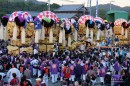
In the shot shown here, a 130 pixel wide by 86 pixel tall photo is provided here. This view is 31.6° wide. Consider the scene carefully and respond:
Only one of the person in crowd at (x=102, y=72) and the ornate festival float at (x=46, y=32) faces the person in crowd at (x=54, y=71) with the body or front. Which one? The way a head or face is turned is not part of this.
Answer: the ornate festival float

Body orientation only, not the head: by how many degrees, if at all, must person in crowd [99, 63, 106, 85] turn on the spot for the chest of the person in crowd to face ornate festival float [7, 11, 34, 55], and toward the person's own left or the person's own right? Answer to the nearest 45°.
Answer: approximately 45° to the person's own left

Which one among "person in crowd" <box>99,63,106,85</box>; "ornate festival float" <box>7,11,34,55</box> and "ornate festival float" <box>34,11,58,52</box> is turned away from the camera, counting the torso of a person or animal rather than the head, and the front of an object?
the person in crowd

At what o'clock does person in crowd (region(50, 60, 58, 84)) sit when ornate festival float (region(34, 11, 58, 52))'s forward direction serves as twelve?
The person in crowd is roughly at 12 o'clock from the ornate festival float.

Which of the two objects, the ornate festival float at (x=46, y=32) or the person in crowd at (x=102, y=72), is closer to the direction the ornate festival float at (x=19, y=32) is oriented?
the person in crowd

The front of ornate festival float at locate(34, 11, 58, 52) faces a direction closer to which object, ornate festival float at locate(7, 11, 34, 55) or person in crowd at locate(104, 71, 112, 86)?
the person in crowd

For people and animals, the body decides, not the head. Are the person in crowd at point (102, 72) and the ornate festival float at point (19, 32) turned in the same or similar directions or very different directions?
very different directions

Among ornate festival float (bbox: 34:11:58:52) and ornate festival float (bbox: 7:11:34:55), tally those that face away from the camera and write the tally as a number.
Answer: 0

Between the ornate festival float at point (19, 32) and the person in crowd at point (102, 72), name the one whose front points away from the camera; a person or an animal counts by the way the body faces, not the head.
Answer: the person in crowd

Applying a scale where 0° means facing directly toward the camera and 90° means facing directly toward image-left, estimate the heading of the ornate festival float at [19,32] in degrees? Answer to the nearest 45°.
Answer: approximately 0°

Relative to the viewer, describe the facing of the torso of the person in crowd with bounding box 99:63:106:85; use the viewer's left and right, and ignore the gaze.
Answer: facing away from the viewer

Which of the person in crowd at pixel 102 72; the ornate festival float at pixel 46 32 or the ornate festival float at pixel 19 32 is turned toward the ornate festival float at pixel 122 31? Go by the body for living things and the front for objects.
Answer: the person in crowd
